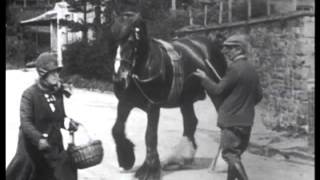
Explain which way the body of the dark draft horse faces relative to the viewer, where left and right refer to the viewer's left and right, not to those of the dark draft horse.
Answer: facing the viewer and to the left of the viewer
